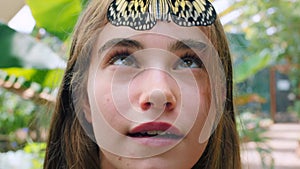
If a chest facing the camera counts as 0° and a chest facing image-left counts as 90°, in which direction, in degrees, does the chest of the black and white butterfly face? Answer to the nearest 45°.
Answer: approximately 180°

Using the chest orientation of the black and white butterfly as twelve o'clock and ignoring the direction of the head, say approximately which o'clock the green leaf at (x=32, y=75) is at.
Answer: The green leaf is roughly at 11 o'clock from the black and white butterfly.

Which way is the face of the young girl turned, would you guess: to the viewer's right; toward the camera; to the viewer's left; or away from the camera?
toward the camera

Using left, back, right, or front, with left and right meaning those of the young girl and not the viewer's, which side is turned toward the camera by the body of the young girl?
front
